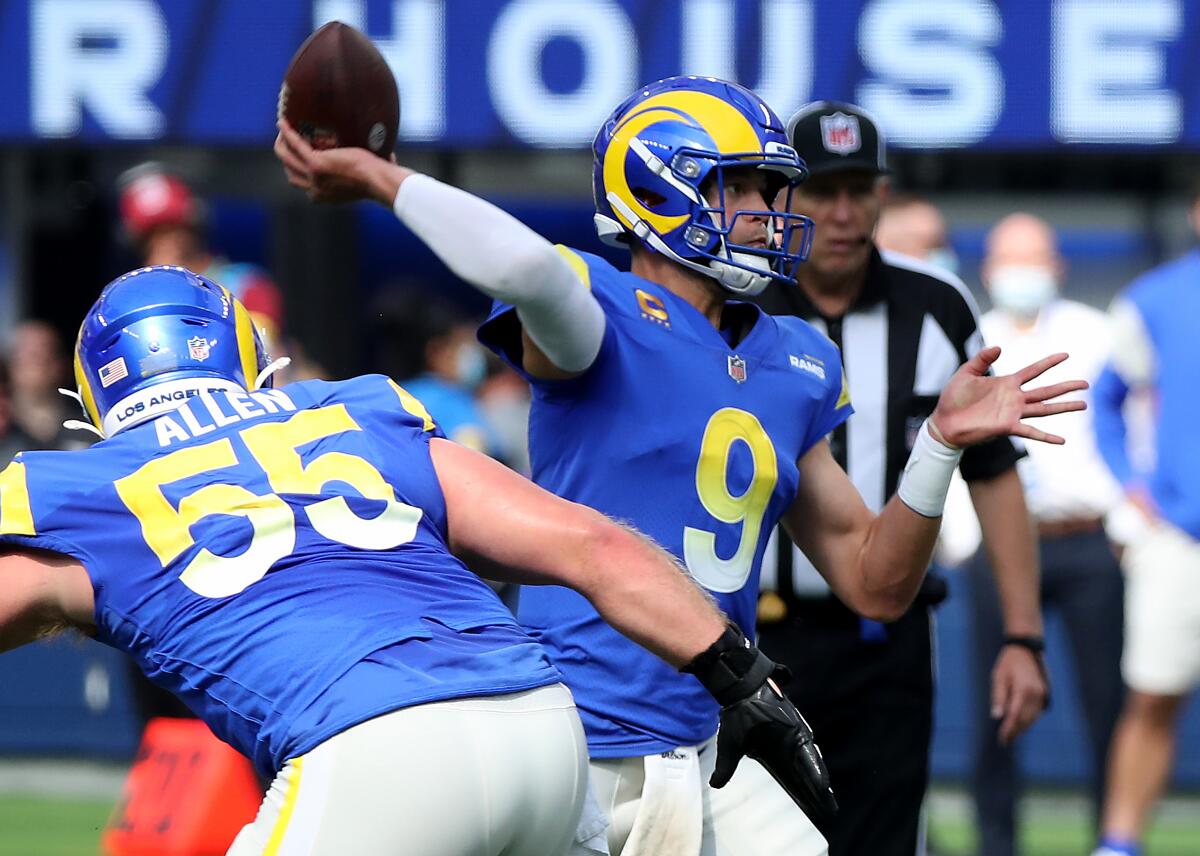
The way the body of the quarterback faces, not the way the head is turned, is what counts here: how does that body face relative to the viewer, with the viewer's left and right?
facing the viewer and to the right of the viewer

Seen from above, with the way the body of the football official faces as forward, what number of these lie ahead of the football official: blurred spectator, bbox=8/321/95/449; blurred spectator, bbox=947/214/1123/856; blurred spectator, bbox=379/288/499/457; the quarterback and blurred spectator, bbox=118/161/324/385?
1

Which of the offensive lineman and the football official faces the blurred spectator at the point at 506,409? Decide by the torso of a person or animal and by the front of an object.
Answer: the offensive lineman

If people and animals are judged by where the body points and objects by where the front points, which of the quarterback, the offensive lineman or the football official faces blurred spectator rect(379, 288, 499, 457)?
the offensive lineman

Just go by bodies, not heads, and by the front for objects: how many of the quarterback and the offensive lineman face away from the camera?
1

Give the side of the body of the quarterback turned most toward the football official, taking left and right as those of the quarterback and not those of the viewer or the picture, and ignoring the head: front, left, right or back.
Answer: left

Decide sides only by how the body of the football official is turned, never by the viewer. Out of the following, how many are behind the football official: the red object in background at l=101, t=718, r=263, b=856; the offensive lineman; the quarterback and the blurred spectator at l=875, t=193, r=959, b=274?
1

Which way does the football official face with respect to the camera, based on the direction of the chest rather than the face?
toward the camera

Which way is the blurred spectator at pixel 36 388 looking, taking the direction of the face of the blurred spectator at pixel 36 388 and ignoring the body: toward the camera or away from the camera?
toward the camera

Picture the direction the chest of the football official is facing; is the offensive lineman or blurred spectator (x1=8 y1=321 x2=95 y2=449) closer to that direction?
the offensive lineman

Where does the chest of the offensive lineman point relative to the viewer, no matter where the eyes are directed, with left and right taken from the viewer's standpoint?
facing away from the viewer

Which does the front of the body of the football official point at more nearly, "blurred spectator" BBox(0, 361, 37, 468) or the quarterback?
the quarterback

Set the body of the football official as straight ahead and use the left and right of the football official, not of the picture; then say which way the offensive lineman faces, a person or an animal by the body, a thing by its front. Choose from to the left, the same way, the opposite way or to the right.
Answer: the opposite way

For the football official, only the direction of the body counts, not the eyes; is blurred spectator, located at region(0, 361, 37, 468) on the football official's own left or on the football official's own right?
on the football official's own right

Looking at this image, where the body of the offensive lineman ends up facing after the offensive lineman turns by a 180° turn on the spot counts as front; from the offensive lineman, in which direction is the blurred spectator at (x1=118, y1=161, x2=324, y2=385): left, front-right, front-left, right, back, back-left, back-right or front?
back

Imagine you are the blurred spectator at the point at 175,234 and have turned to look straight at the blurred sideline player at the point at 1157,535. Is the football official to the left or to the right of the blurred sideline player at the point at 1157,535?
right

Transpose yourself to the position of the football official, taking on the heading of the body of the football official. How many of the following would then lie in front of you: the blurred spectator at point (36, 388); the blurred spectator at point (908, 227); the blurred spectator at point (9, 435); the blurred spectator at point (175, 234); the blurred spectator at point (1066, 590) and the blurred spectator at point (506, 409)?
0

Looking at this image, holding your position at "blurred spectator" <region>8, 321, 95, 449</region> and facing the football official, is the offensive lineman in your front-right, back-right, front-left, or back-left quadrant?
front-right

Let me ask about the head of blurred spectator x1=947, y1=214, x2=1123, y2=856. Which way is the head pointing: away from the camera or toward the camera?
toward the camera

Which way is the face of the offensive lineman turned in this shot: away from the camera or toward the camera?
away from the camera
